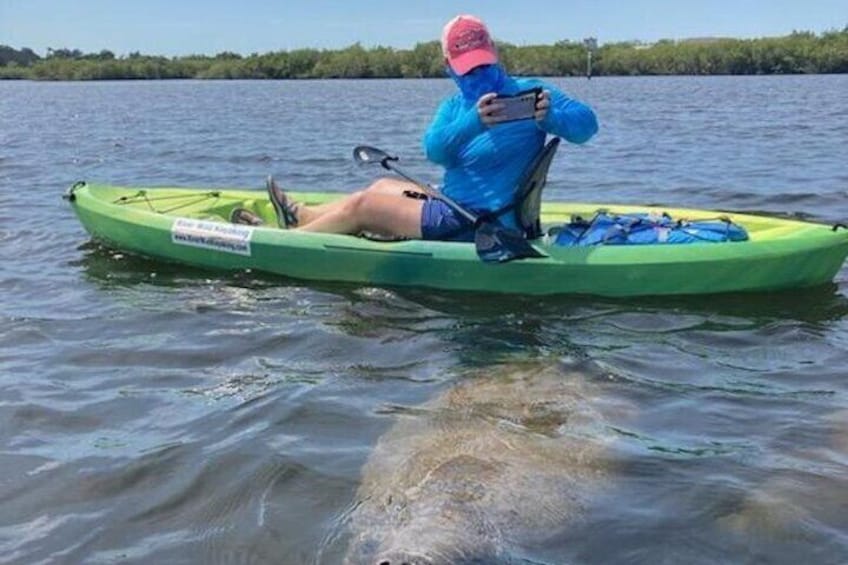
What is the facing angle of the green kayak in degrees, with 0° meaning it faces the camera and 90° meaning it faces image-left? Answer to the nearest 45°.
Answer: approximately 90°

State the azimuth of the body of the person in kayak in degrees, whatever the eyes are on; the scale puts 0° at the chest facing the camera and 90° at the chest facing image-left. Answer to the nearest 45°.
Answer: approximately 45°

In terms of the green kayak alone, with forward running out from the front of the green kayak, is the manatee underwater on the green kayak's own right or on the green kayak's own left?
on the green kayak's own left

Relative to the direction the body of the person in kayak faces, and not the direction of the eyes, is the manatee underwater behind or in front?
in front
